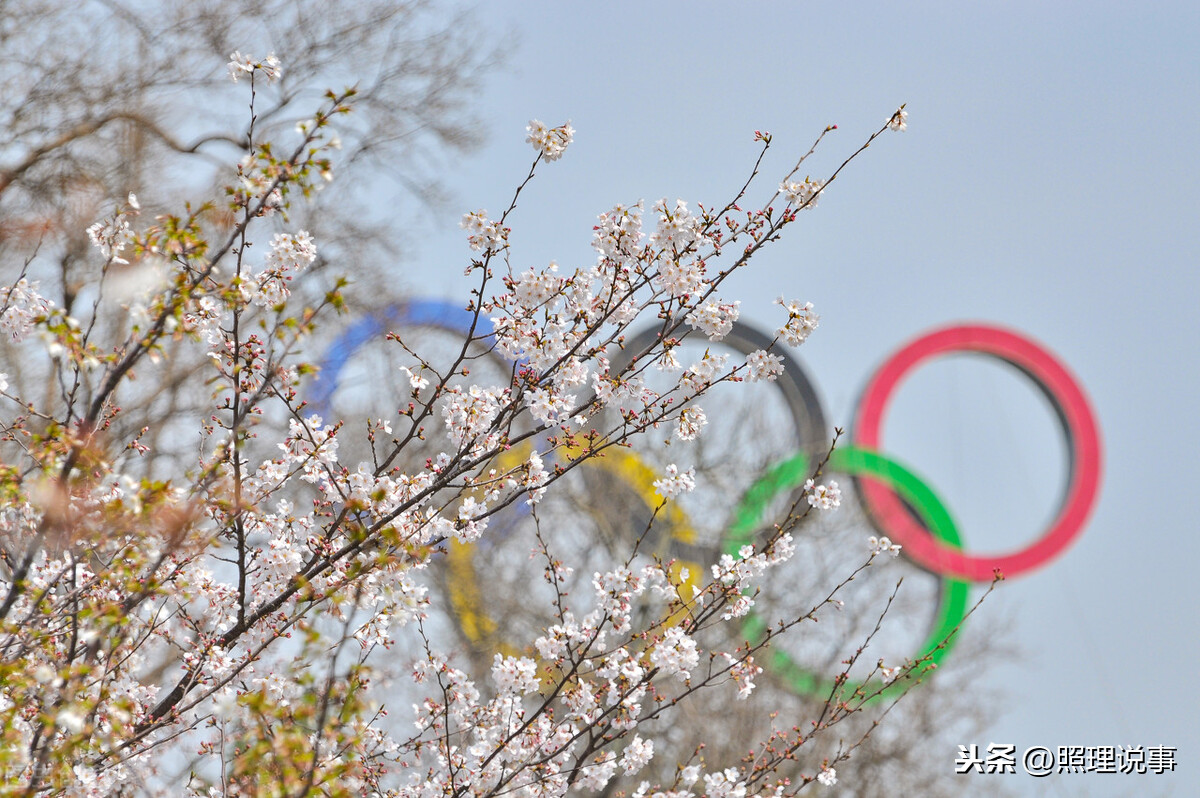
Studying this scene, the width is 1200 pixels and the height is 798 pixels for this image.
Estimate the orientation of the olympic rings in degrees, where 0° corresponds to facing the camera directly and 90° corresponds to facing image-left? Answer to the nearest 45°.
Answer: approximately 0°
